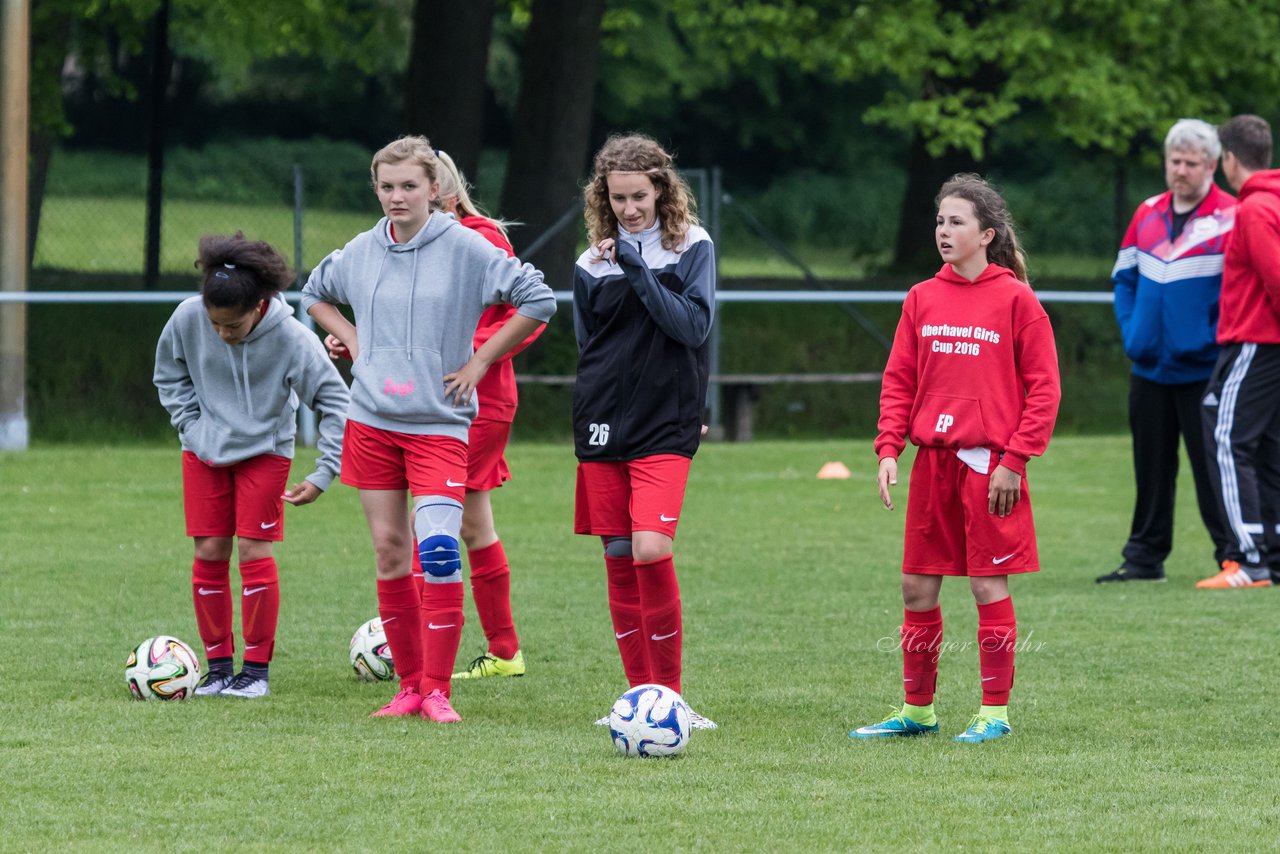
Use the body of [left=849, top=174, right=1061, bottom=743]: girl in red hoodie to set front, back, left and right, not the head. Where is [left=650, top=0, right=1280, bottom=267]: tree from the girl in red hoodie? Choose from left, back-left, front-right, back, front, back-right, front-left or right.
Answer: back-right

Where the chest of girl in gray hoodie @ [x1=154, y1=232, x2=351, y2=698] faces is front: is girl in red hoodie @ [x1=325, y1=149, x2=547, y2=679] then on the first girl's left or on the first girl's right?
on the first girl's left

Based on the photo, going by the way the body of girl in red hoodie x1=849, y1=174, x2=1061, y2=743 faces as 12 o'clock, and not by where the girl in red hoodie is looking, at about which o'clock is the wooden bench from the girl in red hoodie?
The wooden bench is roughly at 4 o'clock from the girl in red hoodie.

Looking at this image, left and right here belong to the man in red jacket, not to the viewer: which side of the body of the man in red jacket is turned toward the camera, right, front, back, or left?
left

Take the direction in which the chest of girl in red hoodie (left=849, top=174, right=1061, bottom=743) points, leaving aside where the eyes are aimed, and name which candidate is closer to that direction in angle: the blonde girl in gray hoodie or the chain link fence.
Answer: the blonde girl in gray hoodie

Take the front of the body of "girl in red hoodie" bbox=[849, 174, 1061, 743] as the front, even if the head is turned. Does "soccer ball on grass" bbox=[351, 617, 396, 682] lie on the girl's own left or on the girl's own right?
on the girl's own right
